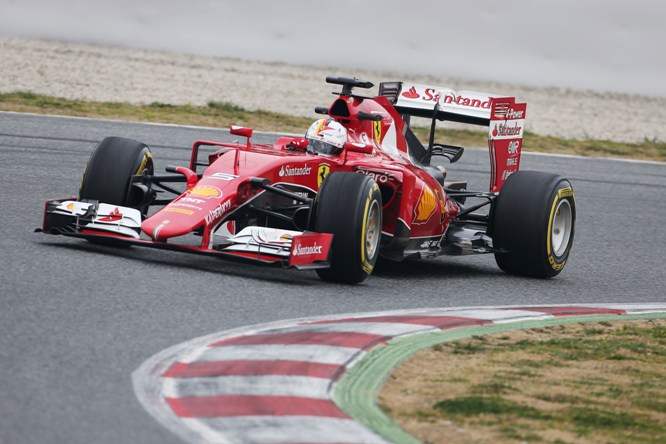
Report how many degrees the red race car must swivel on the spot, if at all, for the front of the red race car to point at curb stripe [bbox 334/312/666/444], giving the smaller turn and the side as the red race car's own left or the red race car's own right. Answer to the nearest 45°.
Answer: approximately 45° to the red race car's own left

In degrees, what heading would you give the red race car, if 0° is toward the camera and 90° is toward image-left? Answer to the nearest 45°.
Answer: approximately 45°

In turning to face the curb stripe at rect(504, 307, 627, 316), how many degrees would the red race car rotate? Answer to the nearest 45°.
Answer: approximately 90° to its left

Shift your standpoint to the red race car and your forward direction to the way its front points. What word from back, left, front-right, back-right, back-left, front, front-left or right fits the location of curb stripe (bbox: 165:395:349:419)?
front-left

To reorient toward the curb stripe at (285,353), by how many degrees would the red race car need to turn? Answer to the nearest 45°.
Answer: approximately 45° to its left

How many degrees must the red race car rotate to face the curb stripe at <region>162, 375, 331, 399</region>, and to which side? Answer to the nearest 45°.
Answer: approximately 45° to its left

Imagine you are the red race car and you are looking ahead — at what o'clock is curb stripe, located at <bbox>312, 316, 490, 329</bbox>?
The curb stripe is roughly at 10 o'clock from the red race car.

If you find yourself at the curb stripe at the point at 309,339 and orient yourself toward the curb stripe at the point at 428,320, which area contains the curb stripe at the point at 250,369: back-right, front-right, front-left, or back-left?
back-right

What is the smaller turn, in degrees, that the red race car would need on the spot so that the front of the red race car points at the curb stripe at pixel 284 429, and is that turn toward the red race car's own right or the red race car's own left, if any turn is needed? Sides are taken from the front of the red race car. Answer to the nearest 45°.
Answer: approximately 45° to the red race car's own left
